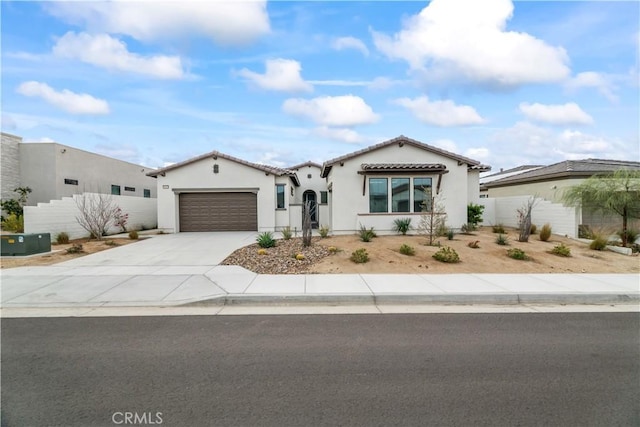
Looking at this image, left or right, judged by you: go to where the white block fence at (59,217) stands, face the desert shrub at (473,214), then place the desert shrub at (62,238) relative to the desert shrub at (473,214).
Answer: right

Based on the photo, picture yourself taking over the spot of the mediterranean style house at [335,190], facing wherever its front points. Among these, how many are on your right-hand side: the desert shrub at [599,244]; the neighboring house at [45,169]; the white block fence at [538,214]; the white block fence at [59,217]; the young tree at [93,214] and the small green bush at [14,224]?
4

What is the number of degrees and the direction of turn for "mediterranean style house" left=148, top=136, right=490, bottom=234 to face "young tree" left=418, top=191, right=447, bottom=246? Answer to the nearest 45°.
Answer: approximately 45° to its left

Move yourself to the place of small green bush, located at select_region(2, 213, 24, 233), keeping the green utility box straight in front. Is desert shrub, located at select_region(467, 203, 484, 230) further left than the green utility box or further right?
left

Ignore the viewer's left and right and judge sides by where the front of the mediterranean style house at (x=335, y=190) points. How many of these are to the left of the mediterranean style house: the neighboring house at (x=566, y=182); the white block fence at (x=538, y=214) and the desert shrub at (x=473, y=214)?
3

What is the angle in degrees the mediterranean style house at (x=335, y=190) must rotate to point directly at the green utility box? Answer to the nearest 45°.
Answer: approximately 45° to its right

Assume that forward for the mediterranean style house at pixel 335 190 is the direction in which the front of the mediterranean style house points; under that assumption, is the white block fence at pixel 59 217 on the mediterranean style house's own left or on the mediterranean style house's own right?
on the mediterranean style house's own right

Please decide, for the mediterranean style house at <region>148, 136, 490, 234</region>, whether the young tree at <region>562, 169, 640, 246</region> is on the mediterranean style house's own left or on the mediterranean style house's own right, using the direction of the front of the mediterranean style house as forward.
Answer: on the mediterranean style house's own left

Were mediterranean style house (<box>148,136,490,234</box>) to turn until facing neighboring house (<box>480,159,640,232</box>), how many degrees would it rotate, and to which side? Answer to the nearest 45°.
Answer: approximately 90° to its left

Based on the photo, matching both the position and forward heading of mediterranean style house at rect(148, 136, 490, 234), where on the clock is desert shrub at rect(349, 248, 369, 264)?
The desert shrub is roughly at 12 o'clock from the mediterranean style house.

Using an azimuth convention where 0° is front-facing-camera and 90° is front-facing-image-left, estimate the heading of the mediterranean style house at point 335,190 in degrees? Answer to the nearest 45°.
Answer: approximately 0°

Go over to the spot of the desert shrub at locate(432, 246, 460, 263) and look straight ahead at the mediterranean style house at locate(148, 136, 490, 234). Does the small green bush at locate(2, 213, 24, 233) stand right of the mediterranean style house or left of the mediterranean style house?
left

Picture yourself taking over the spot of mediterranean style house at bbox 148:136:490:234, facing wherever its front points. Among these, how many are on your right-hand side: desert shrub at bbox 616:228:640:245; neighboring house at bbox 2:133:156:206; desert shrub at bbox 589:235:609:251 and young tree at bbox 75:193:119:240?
2
